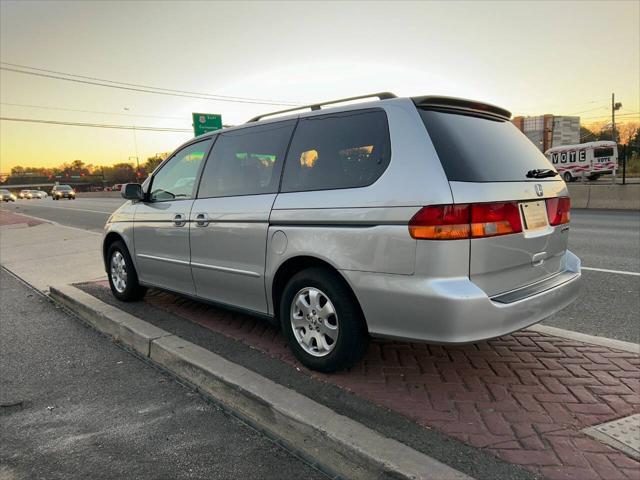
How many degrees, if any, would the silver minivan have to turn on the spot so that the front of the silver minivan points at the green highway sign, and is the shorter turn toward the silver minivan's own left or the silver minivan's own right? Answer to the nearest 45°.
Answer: approximately 45° to the silver minivan's own right

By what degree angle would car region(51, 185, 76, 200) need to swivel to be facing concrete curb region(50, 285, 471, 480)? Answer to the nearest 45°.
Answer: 0° — it already faces it

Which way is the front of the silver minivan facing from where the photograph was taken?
facing away from the viewer and to the left of the viewer

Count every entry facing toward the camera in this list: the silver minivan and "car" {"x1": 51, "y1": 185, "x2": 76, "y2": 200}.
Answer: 1

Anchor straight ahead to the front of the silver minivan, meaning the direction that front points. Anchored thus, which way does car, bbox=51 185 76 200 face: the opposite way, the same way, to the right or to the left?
the opposite way

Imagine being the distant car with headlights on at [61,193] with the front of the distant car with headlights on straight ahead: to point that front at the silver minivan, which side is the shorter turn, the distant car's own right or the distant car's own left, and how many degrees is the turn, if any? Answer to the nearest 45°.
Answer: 0° — it already faces it
